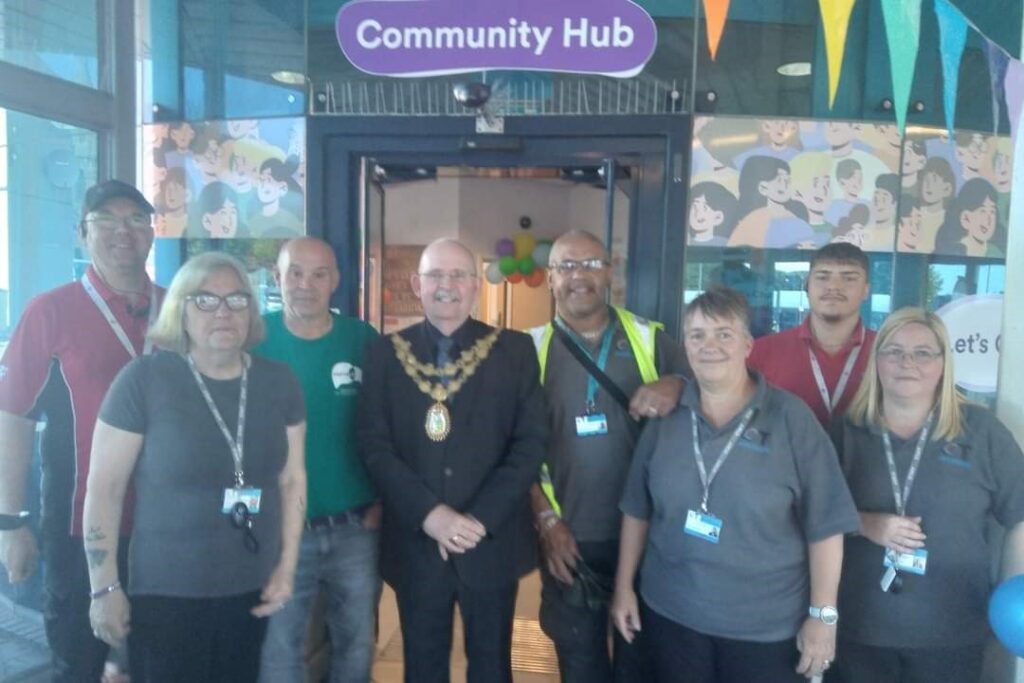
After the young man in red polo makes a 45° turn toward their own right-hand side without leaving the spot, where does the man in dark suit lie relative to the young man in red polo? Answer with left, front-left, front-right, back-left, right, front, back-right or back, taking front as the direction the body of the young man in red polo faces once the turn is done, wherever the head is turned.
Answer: front

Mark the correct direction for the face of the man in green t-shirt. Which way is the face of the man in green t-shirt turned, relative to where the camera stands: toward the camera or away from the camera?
toward the camera

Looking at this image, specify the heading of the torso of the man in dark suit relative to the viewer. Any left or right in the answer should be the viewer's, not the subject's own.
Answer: facing the viewer

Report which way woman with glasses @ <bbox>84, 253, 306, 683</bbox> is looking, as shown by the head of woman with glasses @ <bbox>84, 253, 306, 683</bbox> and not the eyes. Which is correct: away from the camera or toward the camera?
toward the camera

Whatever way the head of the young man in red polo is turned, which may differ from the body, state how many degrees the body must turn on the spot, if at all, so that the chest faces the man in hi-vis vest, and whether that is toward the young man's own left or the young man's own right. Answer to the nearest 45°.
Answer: approximately 45° to the young man's own right

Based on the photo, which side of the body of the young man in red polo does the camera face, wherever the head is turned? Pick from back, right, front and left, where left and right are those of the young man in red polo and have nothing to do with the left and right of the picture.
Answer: front

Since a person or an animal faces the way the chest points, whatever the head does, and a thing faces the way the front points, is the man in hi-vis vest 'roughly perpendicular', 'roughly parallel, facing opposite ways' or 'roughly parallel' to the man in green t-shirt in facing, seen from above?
roughly parallel

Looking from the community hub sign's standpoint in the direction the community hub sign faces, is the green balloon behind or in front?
behind

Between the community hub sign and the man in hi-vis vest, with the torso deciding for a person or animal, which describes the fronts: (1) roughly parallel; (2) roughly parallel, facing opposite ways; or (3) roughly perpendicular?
roughly parallel

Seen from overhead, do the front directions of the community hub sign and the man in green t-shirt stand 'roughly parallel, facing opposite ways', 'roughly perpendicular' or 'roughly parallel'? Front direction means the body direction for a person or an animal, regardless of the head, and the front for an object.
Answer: roughly parallel

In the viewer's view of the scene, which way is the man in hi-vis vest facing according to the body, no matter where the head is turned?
toward the camera

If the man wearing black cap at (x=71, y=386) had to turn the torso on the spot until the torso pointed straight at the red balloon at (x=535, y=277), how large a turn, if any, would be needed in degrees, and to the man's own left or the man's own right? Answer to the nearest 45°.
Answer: approximately 90° to the man's own left
